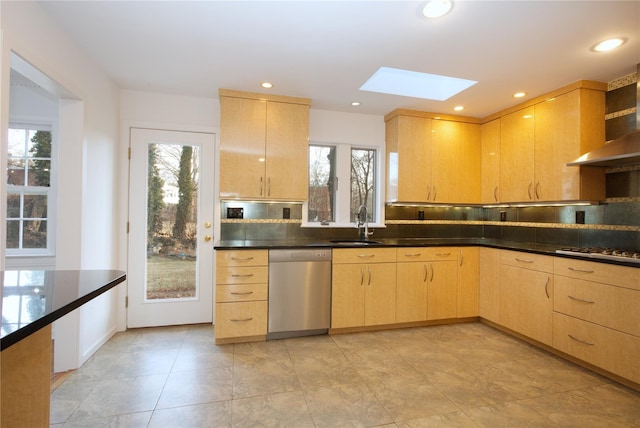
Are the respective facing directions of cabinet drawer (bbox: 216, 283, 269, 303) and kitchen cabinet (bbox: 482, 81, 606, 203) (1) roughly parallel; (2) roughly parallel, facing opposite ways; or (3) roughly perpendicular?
roughly perpendicular

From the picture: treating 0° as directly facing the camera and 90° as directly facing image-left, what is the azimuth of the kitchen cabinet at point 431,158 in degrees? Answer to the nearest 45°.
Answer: approximately 315°

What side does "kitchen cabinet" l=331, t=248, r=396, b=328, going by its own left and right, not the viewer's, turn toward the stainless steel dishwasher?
right

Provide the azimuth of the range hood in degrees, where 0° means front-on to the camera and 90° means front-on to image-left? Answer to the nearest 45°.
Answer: approximately 45°

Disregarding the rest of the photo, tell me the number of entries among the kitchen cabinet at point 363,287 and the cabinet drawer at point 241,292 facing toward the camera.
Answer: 2

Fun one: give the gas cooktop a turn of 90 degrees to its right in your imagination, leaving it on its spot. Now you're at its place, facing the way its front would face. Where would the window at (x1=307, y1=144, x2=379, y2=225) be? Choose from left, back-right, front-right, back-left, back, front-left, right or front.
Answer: front-left

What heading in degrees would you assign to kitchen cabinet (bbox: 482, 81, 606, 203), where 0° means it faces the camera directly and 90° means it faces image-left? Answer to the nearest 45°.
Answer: approximately 45°

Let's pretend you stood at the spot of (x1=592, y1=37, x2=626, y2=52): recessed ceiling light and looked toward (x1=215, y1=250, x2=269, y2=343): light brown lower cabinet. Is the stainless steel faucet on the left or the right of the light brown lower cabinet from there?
right

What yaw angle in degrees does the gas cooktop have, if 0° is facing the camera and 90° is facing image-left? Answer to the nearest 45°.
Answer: approximately 45°

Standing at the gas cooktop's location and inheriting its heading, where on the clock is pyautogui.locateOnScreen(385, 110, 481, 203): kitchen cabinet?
The kitchen cabinet is roughly at 2 o'clock from the gas cooktop.

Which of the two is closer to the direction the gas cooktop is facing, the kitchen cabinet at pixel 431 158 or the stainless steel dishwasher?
the stainless steel dishwasher

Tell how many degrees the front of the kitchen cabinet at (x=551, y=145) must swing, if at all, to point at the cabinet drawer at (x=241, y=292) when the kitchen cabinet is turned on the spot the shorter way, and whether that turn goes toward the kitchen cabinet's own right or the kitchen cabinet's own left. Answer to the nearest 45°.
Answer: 0° — it already faces it

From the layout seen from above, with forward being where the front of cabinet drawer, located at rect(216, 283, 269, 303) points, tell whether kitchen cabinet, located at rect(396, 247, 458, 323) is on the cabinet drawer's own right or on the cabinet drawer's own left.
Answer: on the cabinet drawer's own left

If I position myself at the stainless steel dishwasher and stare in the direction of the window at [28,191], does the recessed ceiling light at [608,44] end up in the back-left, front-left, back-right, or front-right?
back-left

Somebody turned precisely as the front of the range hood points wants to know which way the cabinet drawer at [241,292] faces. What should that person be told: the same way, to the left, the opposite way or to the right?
to the left

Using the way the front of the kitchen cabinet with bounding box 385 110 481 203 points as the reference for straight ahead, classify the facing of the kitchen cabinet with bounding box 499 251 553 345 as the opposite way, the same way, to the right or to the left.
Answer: to the right
